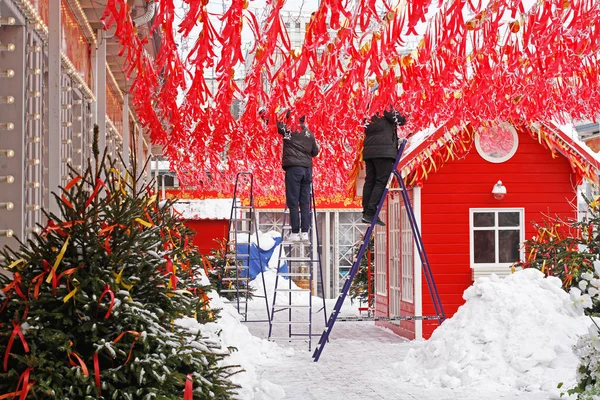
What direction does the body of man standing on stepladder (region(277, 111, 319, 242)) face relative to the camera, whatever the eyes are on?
away from the camera

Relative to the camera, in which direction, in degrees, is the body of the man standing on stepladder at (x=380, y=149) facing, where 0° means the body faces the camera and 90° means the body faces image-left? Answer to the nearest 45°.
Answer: approximately 225°

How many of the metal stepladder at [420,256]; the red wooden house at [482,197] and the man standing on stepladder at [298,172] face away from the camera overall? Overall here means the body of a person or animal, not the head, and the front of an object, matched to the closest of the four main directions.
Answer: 1

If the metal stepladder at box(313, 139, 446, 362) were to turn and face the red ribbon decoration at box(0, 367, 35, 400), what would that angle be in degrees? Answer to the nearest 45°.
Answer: approximately 90° to its left

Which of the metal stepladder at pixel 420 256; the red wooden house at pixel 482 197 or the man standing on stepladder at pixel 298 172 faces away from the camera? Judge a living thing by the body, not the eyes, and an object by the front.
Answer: the man standing on stepladder

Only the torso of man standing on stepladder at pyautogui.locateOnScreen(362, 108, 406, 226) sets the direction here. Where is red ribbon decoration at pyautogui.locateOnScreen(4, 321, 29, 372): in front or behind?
behind

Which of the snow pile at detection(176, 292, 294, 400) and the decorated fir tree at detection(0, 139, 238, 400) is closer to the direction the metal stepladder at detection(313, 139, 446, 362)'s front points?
the snow pile

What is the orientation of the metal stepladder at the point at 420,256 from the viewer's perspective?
to the viewer's left

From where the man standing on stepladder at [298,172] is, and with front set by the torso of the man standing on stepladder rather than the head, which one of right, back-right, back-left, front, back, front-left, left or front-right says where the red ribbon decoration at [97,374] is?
back

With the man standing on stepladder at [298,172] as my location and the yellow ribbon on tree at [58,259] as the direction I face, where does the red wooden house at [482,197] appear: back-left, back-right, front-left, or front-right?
back-left
